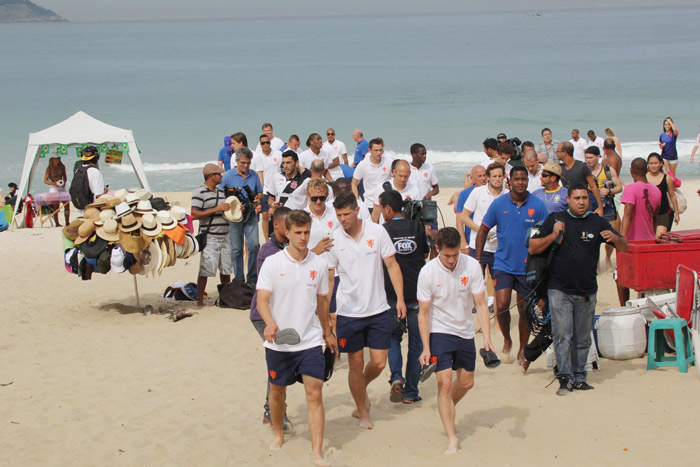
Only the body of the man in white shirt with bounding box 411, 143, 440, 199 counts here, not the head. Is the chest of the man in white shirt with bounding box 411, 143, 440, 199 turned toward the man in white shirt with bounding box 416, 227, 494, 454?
yes

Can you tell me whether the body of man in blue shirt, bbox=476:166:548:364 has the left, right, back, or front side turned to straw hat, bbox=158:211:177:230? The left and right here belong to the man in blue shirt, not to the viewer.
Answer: right

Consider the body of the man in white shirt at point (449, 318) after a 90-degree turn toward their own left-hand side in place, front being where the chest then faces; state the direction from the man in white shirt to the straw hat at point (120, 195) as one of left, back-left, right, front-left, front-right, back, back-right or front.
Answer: back-left

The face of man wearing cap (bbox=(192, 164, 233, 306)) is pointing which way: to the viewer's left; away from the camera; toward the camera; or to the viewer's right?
to the viewer's right

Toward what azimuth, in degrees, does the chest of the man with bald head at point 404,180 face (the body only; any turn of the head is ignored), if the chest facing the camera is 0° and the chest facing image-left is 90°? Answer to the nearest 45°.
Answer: approximately 0°

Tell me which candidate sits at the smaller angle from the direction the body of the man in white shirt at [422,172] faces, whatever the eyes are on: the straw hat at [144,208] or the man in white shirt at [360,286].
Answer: the man in white shirt
